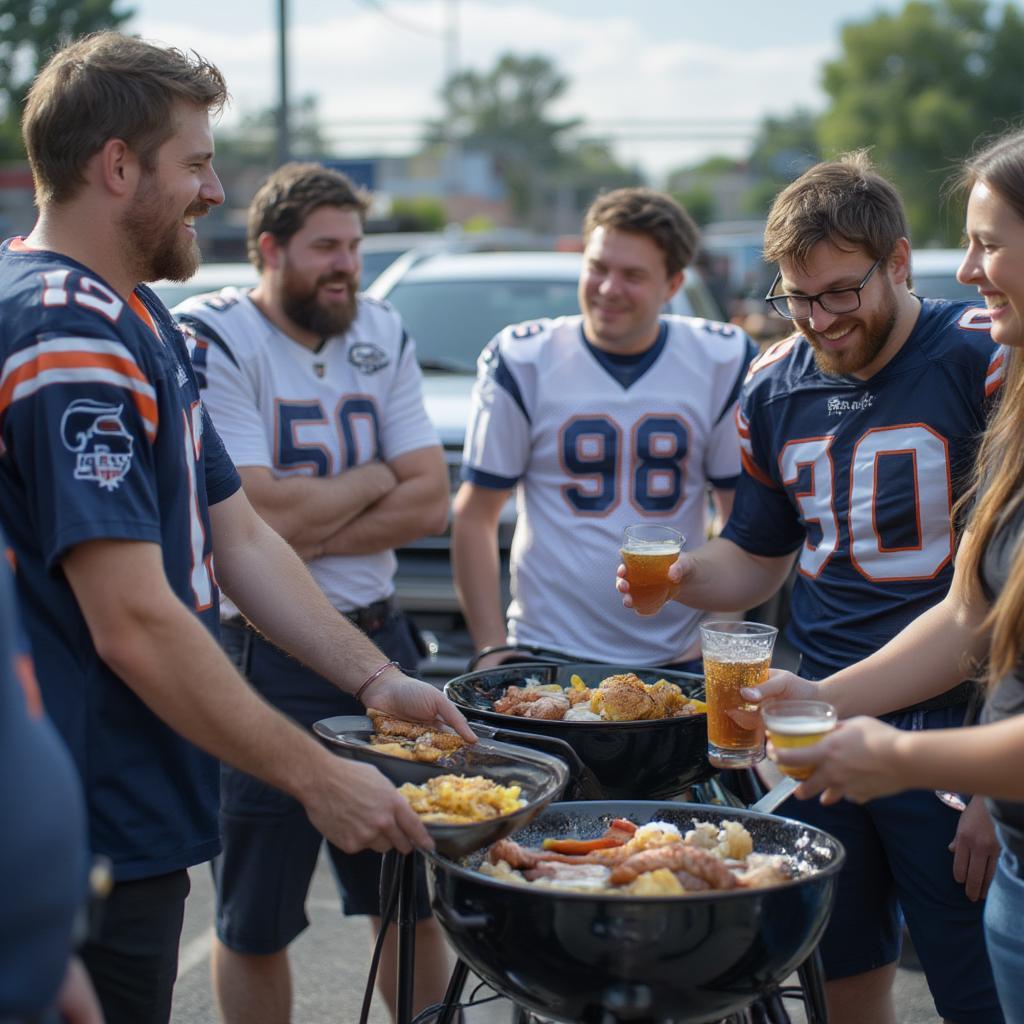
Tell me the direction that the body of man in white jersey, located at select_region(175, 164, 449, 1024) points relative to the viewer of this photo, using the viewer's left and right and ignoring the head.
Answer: facing the viewer and to the right of the viewer

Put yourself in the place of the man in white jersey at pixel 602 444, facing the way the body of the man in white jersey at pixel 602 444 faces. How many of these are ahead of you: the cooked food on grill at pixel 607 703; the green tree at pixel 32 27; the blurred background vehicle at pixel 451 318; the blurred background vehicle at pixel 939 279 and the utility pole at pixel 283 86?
1

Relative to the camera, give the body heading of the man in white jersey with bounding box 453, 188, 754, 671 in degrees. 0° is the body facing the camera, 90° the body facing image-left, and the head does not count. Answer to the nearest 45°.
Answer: approximately 0°

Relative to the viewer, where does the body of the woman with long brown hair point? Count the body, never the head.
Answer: to the viewer's left

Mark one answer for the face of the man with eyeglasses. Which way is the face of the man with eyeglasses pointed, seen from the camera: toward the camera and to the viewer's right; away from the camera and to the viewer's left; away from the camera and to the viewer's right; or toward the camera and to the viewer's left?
toward the camera and to the viewer's left

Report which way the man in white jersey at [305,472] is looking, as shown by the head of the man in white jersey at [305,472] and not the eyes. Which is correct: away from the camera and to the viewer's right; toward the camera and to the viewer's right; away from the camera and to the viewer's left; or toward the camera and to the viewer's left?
toward the camera and to the viewer's right

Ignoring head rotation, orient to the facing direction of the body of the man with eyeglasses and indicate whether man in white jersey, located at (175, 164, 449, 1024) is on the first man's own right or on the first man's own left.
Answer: on the first man's own right

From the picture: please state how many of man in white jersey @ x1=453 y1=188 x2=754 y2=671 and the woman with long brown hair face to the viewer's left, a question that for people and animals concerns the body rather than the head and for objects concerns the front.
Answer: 1

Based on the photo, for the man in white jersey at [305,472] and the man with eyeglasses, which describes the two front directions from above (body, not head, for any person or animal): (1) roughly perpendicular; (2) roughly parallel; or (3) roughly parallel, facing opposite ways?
roughly perpendicular

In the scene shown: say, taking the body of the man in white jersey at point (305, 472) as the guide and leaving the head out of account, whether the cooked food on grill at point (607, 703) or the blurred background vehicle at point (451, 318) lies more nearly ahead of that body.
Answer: the cooked food on grill

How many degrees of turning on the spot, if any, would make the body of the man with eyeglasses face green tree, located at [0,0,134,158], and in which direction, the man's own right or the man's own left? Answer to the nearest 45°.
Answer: approximately 90° to the man's own right

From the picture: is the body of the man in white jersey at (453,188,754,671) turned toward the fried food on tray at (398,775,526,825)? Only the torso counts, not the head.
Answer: yes

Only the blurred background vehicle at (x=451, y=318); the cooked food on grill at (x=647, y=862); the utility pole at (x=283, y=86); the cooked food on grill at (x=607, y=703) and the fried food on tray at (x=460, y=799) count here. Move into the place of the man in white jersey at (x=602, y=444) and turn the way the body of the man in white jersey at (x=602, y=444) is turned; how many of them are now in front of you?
3

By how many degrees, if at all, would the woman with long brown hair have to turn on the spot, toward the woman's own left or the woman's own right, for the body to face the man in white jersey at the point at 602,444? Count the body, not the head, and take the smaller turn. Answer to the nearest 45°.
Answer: approximately 45° to the woman's own right

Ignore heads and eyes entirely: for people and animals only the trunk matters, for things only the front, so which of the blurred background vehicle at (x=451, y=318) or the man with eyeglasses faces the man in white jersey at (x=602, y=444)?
the blurred background vehicle

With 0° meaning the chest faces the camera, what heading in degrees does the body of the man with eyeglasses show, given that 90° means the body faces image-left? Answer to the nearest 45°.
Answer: approximately 45°
